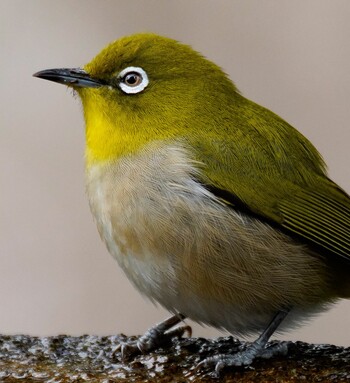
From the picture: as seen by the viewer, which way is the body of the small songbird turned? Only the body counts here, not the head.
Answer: to the viewer's left
